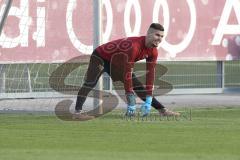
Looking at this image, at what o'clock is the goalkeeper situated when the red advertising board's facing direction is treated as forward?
The goalkeeper is roughly at 12 o'clock from the red advertising board.

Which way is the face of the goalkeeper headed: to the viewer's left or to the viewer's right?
to the viewer's right

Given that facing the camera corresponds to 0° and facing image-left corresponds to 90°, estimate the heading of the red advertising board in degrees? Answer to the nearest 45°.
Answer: approximately 0°
